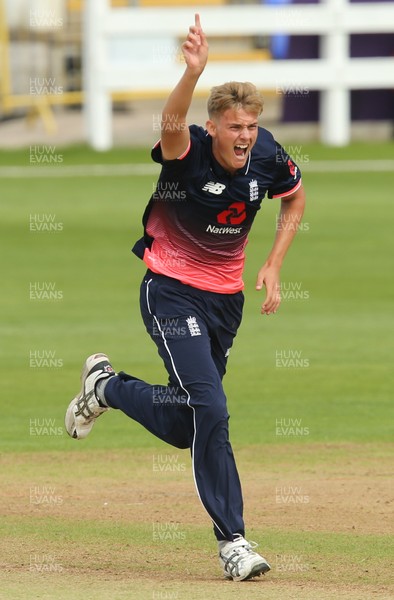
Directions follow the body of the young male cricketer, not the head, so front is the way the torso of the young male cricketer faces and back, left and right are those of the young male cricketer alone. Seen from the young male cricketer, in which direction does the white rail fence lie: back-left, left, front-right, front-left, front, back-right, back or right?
back-left

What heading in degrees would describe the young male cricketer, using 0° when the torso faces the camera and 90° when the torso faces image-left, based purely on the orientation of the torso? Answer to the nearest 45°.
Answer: approximately 315°
